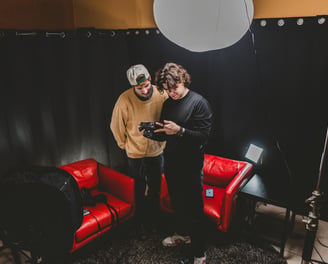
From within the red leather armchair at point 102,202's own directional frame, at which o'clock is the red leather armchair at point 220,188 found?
the red leather armchair at point 220,188 is roughly at 11 o'clock from the red leather armchair at point 102,202.

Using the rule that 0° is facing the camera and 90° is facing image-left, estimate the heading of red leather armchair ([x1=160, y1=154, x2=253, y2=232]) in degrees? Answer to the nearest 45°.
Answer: approximately 45°

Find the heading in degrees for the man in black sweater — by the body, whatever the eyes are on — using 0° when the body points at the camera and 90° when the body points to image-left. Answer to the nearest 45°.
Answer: approximately 45°

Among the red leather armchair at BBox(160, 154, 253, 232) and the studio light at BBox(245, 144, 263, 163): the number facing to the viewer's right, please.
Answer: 0

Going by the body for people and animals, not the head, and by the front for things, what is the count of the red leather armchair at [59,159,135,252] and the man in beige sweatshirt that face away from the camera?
0

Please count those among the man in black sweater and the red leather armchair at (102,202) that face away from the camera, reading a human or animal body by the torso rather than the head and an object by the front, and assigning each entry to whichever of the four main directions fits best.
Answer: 0

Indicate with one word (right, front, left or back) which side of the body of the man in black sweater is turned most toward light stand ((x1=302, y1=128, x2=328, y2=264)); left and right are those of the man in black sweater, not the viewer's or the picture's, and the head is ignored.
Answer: left

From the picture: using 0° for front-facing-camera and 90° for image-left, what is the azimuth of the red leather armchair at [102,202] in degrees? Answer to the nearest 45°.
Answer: approximately 315°

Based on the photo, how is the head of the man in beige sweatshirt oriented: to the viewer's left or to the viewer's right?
to the viewer's right

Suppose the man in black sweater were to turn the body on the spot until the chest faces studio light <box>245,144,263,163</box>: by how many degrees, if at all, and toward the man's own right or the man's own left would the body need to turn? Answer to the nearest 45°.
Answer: approximately 180°
